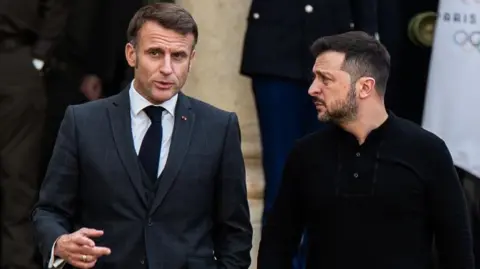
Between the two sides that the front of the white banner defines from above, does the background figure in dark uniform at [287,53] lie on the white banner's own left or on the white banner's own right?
on the white banner's own right

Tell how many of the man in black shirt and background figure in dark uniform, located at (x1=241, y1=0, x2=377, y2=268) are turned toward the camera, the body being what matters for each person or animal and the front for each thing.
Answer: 2

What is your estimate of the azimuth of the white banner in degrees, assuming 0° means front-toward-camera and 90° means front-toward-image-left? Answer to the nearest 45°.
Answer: approximately 0°

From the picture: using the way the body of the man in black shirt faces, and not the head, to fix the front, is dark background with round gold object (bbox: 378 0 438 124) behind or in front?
behind

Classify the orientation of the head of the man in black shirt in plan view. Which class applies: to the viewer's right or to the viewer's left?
to the viewer's left

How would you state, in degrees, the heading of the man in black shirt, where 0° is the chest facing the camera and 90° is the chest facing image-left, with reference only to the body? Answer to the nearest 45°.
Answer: approximately 0°
